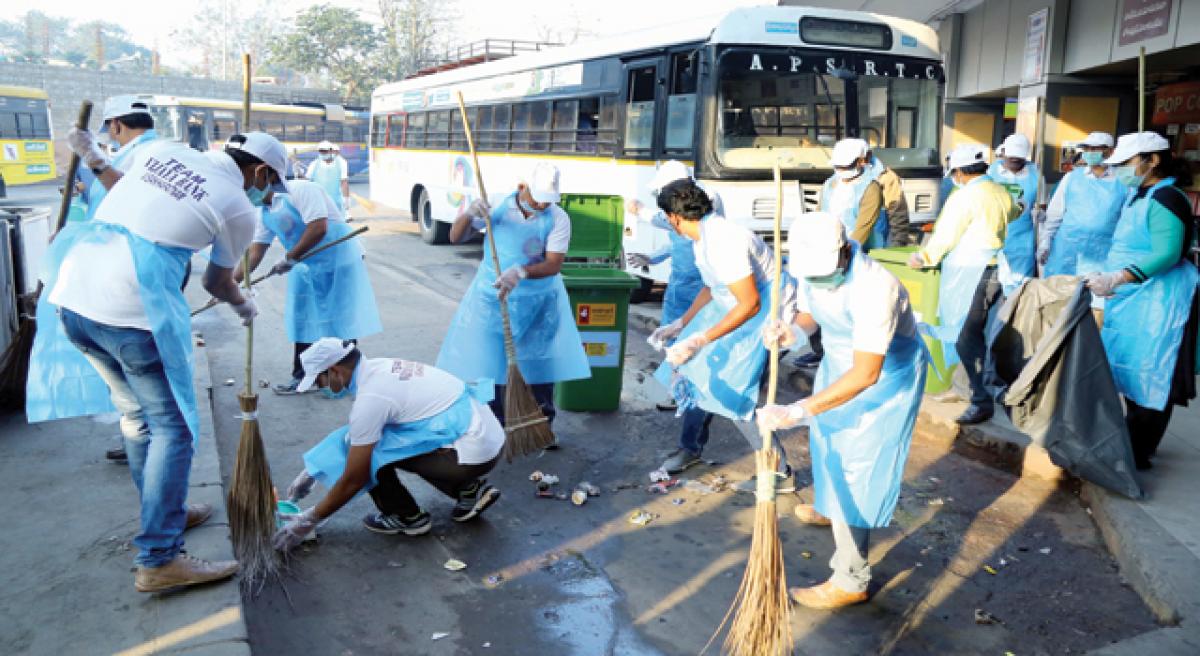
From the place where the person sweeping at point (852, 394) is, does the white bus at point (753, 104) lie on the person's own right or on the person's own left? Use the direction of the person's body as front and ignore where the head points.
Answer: on the person's own right

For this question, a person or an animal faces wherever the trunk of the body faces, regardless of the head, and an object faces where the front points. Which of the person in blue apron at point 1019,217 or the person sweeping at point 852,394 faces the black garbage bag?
the person in blue apron

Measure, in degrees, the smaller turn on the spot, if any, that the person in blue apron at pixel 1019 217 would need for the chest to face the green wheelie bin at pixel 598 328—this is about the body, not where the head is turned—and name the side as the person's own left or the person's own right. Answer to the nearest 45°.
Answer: approximately 45° to the person's own right

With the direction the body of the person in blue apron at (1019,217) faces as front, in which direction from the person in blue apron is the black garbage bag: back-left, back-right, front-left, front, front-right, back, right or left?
front

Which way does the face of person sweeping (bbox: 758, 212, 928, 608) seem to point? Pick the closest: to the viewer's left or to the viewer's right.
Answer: to the viewer's left

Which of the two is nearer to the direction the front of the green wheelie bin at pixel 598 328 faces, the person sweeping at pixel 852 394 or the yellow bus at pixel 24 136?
the person sweeping

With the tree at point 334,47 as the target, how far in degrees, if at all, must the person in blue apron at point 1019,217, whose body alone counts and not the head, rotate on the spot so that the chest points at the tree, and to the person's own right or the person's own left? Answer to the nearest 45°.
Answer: approximately 135° to the person's own right

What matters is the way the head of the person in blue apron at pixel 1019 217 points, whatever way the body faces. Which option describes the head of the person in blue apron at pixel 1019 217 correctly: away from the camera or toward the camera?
toward the camera

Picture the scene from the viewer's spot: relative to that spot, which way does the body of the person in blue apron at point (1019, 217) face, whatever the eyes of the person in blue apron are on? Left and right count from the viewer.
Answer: facing the viewer

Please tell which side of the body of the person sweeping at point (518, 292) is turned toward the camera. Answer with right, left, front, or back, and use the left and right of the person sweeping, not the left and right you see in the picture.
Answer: front

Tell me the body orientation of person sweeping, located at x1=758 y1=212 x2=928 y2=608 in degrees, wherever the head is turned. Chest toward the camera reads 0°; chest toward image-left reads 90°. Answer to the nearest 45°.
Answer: approximately 45°

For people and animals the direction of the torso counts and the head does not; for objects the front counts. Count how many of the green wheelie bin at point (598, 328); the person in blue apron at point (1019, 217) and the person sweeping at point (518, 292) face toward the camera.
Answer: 3
